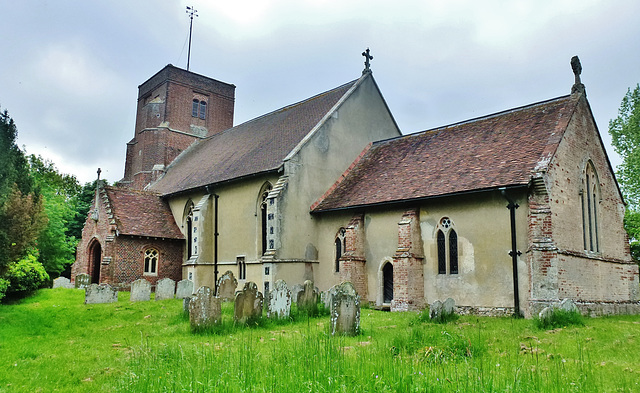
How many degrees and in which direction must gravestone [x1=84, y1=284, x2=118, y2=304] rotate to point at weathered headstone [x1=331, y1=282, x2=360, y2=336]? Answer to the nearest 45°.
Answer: approximately 45° to its left

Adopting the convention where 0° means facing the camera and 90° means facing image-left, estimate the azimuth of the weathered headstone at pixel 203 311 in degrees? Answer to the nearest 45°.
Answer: approximately 0°

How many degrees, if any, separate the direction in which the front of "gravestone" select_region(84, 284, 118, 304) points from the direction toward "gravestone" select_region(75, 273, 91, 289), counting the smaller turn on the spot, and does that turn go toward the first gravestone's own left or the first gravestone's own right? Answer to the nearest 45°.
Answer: approximately 180°

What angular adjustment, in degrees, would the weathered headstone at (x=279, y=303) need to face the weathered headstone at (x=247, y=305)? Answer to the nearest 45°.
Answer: approximately 45° to its right

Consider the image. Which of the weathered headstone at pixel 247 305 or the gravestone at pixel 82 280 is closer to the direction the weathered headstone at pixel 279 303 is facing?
the weathered headstone

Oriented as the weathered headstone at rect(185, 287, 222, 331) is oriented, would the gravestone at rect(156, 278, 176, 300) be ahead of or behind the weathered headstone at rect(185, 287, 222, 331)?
behind

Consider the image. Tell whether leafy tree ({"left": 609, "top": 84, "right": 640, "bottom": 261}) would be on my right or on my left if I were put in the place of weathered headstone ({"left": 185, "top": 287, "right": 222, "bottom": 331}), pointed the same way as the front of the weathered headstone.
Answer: on my left

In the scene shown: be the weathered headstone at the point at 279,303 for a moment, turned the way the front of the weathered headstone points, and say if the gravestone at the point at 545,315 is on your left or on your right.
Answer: on your left

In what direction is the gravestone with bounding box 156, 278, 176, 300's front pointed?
toward the camera

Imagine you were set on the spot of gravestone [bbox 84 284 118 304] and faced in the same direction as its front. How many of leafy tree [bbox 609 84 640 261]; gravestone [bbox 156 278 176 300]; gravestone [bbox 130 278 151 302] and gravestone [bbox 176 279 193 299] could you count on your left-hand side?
4

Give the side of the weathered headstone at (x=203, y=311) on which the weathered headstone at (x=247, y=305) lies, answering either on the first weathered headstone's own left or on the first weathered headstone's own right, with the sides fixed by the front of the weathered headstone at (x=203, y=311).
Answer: on the first weathered headstone's own left

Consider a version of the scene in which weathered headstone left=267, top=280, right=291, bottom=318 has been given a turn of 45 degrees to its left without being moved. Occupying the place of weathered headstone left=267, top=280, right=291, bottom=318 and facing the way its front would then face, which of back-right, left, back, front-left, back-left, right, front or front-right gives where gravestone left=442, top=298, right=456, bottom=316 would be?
front-left

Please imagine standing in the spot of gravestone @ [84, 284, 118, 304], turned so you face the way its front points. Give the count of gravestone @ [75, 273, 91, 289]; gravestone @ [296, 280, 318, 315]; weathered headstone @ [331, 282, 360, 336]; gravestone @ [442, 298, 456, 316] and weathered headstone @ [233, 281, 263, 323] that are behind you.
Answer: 1

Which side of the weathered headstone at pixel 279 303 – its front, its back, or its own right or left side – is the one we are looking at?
front
